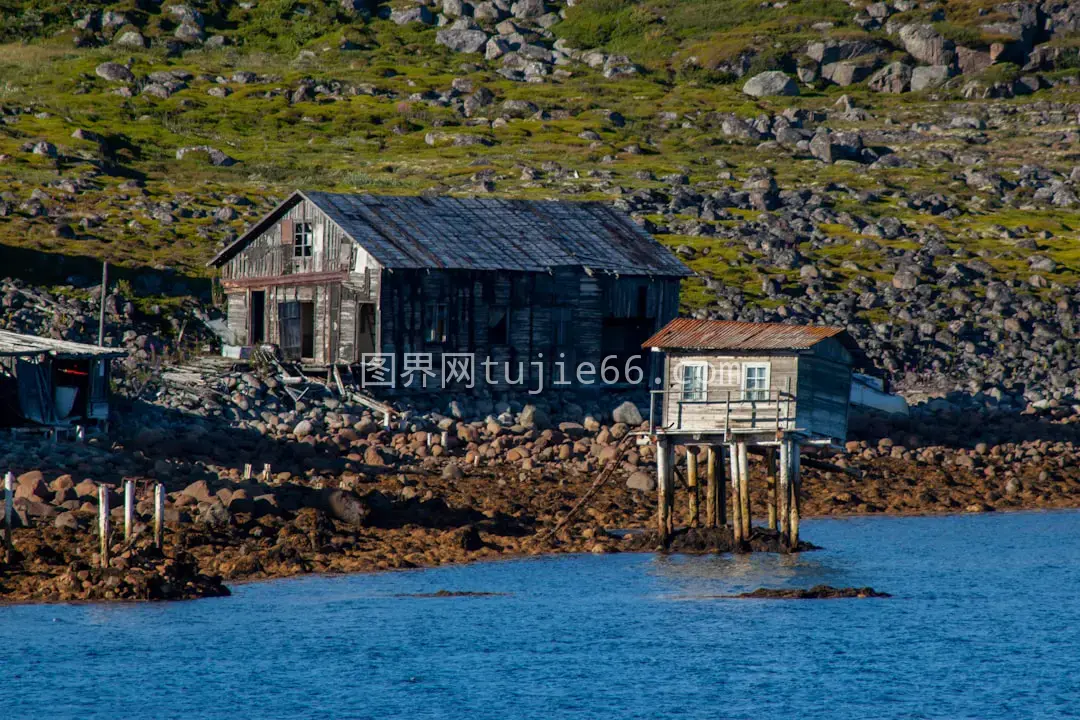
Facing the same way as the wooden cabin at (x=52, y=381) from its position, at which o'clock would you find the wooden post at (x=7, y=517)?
The wooden post is roughly at 12 o'clock from the wooden cabin.

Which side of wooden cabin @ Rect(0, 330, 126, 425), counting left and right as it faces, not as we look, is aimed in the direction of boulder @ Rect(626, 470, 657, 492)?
left

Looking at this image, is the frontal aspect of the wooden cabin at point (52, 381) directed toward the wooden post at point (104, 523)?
yes

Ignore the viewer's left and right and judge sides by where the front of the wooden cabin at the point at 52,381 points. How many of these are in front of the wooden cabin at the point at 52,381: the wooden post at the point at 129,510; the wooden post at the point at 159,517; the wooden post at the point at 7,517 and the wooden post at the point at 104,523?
4

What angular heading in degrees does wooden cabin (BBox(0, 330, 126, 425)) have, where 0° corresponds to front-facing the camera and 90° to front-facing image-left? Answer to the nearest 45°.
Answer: approximately 0°

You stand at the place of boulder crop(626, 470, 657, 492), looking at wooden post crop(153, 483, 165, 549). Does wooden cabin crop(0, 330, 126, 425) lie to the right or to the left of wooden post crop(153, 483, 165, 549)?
right

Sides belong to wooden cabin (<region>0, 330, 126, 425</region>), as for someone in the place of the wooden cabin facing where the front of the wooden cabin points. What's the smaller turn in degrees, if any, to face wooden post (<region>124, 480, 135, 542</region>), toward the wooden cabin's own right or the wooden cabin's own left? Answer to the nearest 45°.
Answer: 0° — it already faces it

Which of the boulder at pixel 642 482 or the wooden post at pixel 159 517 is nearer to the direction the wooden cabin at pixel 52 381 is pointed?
the wooden post

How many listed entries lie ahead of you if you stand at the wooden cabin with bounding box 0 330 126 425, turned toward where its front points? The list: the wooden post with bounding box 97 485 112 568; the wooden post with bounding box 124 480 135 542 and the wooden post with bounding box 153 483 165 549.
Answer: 3
